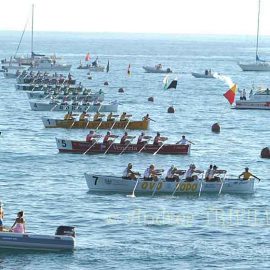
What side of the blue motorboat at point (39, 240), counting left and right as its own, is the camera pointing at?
left
